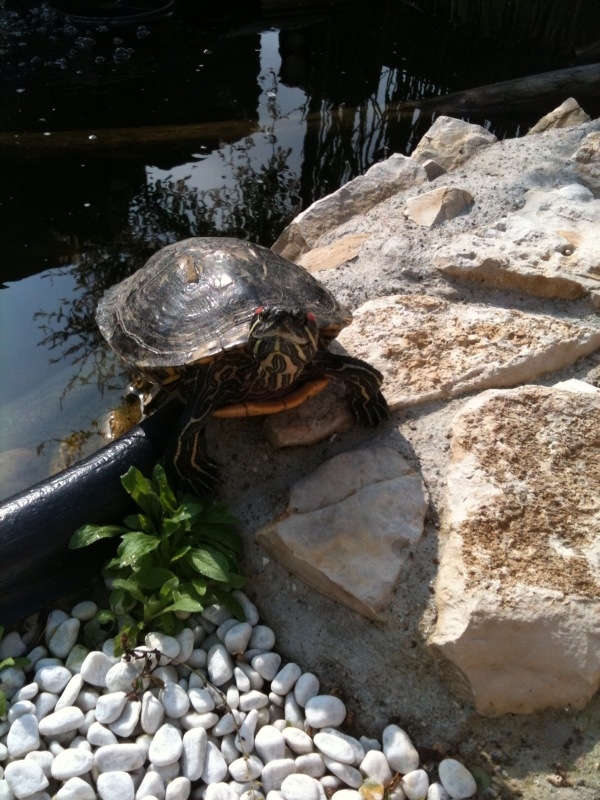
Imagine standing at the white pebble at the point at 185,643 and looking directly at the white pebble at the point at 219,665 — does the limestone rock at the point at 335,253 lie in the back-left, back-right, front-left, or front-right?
back-left

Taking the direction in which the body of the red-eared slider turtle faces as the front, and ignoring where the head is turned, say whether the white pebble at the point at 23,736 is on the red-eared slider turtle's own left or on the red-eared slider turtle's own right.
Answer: on the red-eared slider turtle's own right

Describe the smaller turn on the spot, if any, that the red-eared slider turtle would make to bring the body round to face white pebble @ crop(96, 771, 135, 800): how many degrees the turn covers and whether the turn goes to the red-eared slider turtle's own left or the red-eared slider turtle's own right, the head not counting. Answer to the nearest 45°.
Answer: approximately 45° to the red-eared slider turtle's own right

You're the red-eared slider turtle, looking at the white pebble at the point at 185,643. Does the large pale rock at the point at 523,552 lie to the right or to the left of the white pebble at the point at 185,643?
left

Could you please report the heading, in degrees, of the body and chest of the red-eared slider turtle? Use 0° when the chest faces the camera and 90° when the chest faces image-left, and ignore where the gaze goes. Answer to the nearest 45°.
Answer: approximately 315°

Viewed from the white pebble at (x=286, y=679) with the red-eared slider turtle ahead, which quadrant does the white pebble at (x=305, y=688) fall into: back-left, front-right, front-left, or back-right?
back-right

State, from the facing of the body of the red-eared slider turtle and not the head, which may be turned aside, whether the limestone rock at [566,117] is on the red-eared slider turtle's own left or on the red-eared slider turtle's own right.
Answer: on the red-eared slider turtle's own left

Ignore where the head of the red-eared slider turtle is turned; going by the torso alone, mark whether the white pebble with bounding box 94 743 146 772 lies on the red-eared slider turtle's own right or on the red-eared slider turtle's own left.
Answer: on the red-eared slider turtle's own right

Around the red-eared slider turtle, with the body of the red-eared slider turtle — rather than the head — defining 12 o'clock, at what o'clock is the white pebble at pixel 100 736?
The white pebble is roughly at 2 o'clock from the red-eared slider turtle.

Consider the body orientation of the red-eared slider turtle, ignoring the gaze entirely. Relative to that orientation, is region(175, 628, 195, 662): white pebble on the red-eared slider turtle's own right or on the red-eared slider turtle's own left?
on the red-eared slider turtle's own right

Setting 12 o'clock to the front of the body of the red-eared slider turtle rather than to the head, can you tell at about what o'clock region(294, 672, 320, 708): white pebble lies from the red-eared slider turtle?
The white pebble is roughly at 1 o'clock from the red-eared slider turtle.
